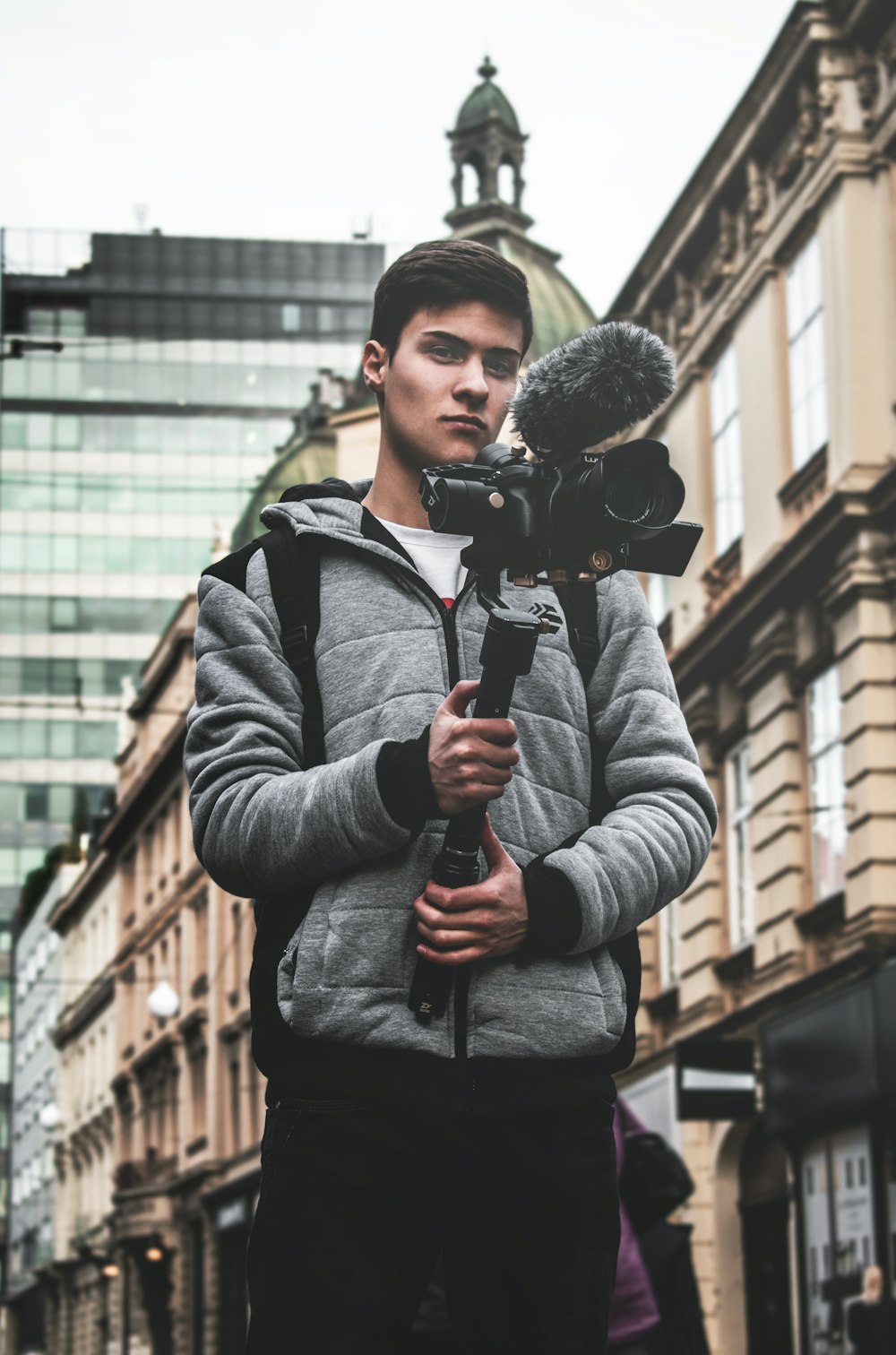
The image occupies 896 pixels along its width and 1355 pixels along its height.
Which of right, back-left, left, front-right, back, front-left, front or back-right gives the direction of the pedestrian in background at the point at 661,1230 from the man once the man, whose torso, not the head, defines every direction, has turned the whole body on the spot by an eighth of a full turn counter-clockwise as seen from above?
back-left

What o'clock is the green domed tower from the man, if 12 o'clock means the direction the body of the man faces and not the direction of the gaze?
The green domed tower is roughly at 6 o'clock from the man.

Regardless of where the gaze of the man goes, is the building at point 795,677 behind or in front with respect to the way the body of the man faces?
behind

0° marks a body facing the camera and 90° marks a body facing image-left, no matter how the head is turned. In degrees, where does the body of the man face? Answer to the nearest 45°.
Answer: approximately 0°

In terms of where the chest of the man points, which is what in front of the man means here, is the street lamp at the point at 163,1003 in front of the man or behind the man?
behind
